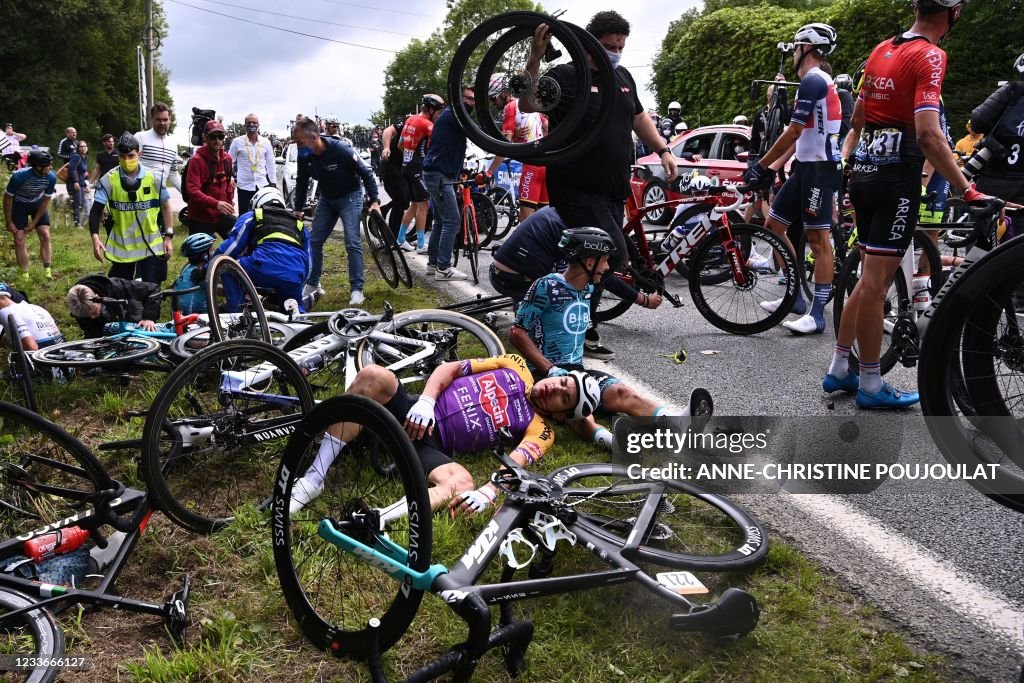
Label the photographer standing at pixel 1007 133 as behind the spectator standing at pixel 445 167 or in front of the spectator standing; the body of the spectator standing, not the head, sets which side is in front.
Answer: in front

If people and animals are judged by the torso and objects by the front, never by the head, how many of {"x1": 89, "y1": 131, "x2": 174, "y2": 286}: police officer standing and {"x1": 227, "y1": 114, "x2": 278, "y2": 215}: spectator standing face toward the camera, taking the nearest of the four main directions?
2

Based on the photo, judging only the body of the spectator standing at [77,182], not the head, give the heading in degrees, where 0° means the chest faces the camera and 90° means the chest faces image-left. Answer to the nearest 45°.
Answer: approximately 315°

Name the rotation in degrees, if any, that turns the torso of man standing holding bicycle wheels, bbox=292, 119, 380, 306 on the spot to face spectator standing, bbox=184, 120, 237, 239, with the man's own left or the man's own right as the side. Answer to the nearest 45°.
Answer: approximately 90° to the man's own right

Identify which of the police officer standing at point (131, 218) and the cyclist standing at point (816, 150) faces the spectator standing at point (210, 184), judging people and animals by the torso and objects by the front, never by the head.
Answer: the cyclist standing

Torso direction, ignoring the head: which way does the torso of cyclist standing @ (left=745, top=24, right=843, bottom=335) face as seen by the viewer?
to the viewer's left

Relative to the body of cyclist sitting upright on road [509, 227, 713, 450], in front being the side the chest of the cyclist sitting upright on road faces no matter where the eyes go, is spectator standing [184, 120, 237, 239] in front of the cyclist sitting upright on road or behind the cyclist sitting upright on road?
behind

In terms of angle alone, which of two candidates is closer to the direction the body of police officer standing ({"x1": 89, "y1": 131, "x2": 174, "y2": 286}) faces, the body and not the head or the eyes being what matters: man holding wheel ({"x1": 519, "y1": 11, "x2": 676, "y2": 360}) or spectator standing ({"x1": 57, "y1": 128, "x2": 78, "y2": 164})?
the man holding wheel

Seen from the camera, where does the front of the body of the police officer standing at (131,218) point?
toward the camera

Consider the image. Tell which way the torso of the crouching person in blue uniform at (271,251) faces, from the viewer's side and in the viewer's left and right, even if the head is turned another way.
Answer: facing away from the viewer and to the left of the viewer

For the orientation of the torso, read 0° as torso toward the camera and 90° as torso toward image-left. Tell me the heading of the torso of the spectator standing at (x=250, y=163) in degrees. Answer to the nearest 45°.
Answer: approximately 0°

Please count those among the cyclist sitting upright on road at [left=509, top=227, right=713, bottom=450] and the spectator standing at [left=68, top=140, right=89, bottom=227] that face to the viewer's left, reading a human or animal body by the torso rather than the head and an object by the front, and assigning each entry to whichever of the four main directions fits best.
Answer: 0

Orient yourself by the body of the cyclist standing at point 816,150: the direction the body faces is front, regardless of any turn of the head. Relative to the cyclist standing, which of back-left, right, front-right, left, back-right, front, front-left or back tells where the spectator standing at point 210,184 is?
front

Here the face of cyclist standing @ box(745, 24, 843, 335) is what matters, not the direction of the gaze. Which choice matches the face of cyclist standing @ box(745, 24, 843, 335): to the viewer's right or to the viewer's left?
to the viewer's left

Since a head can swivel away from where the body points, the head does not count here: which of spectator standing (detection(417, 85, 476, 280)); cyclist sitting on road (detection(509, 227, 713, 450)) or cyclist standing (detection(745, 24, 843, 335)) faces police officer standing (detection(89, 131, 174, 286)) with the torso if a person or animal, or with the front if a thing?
the cyclist standing

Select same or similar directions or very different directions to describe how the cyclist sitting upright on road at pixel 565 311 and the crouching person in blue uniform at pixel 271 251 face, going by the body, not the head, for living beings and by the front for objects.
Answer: very different directions
